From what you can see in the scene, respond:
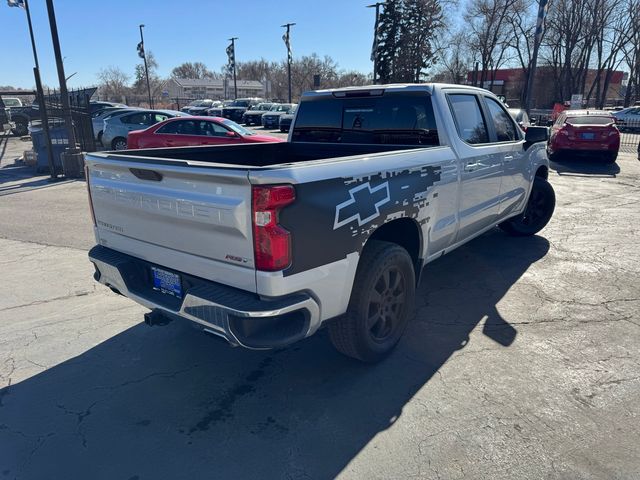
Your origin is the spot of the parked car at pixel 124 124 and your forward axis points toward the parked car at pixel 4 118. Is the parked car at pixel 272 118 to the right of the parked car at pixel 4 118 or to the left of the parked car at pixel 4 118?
right

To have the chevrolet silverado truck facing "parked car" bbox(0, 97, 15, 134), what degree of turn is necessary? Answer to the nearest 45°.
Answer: approximately 90° to its left

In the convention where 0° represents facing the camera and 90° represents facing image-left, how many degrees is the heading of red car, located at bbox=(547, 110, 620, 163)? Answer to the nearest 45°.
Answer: approximately 180°

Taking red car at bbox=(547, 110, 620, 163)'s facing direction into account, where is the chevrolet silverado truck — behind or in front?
behind

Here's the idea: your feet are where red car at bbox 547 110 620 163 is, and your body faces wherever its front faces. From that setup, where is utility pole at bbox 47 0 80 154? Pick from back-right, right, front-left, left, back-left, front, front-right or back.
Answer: back-left

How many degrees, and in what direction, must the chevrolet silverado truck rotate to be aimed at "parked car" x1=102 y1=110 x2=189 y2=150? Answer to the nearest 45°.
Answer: approximately 90° to its left

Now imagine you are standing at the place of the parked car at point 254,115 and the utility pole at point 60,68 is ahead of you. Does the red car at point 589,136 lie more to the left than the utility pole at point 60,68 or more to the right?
left

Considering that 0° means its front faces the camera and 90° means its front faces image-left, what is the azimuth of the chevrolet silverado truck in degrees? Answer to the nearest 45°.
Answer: approximately 225°

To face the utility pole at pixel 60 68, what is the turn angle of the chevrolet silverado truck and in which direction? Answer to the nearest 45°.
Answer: approximately 90° to its left

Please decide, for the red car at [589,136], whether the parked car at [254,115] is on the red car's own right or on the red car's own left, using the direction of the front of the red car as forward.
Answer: on the red car's own left
